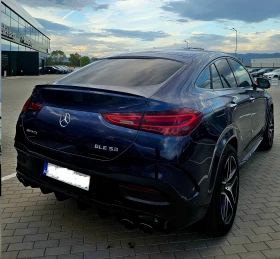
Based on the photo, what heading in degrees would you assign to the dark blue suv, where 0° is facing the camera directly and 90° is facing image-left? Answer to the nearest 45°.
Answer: approximately 225°
